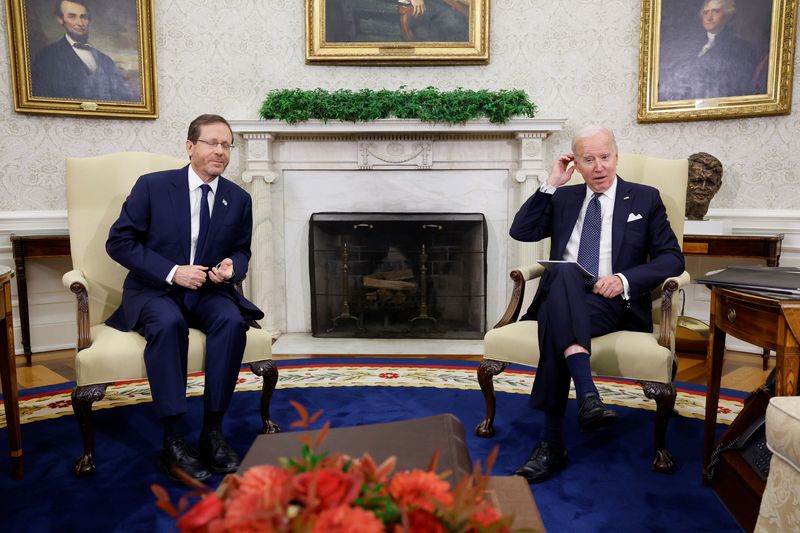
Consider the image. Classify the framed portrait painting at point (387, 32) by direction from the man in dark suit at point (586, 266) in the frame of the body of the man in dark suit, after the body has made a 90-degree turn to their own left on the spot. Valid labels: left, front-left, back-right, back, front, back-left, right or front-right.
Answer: back

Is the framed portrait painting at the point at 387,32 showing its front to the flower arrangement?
yes

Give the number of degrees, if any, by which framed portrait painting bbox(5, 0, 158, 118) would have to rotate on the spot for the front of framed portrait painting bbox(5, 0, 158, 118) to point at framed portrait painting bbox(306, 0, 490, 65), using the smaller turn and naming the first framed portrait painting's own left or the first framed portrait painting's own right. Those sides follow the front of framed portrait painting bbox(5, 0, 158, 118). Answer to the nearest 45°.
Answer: approximately 90° to the first framed portrait painting's own left

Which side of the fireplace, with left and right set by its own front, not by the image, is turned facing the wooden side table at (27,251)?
right

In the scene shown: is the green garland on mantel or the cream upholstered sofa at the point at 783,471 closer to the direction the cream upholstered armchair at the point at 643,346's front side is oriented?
the cream upholstered sofa

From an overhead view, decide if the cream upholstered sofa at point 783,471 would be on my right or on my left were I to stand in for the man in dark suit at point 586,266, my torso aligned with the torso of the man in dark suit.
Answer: on my left

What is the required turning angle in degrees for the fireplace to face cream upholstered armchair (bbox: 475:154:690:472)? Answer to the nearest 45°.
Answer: approximately 45° to its left

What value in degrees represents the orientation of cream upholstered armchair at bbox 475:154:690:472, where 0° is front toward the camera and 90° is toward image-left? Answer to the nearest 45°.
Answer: approximately 45°

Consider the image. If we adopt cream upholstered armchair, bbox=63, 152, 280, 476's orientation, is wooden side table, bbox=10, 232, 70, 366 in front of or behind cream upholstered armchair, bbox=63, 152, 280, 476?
behind

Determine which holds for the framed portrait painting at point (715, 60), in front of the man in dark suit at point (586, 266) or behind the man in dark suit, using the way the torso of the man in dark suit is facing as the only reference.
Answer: behind

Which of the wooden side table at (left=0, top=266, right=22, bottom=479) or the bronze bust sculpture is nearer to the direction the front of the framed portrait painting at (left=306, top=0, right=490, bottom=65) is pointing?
the wooden side table
